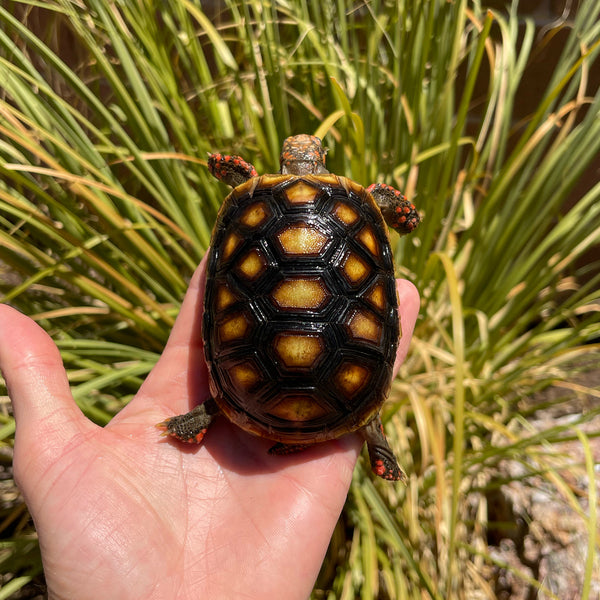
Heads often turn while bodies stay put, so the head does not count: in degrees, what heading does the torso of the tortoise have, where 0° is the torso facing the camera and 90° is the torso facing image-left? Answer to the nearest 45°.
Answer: approximately 180°
